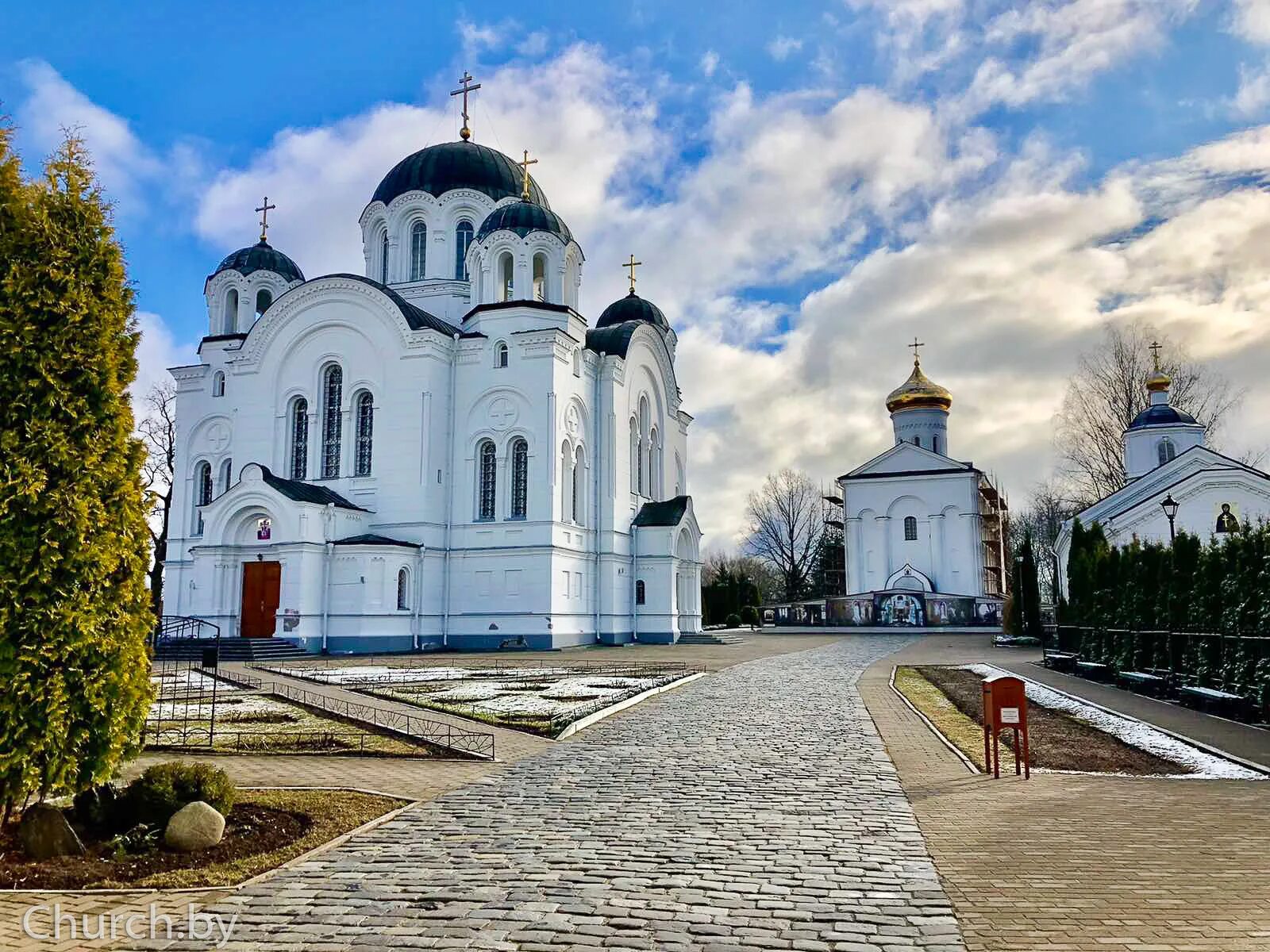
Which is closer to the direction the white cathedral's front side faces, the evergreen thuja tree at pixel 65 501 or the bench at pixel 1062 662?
the evergreen thuja tree

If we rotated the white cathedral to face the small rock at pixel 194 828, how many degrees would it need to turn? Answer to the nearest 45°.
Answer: approximately 45° to its left

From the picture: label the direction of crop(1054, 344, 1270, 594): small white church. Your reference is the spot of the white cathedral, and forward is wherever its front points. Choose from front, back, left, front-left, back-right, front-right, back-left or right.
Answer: back-left

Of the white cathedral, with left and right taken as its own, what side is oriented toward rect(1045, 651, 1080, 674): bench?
left

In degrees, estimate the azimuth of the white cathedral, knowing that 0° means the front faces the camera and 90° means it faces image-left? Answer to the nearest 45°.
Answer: approximately 45°

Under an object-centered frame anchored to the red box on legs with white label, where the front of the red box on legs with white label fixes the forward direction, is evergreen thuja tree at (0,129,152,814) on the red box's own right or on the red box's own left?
on the red box's own right

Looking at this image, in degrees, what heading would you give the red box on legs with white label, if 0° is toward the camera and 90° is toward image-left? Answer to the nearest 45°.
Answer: approximately 0°

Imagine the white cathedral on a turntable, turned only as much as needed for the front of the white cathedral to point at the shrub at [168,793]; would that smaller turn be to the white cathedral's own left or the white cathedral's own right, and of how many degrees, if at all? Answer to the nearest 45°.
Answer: approximately 45° to the white cathedral's own left
